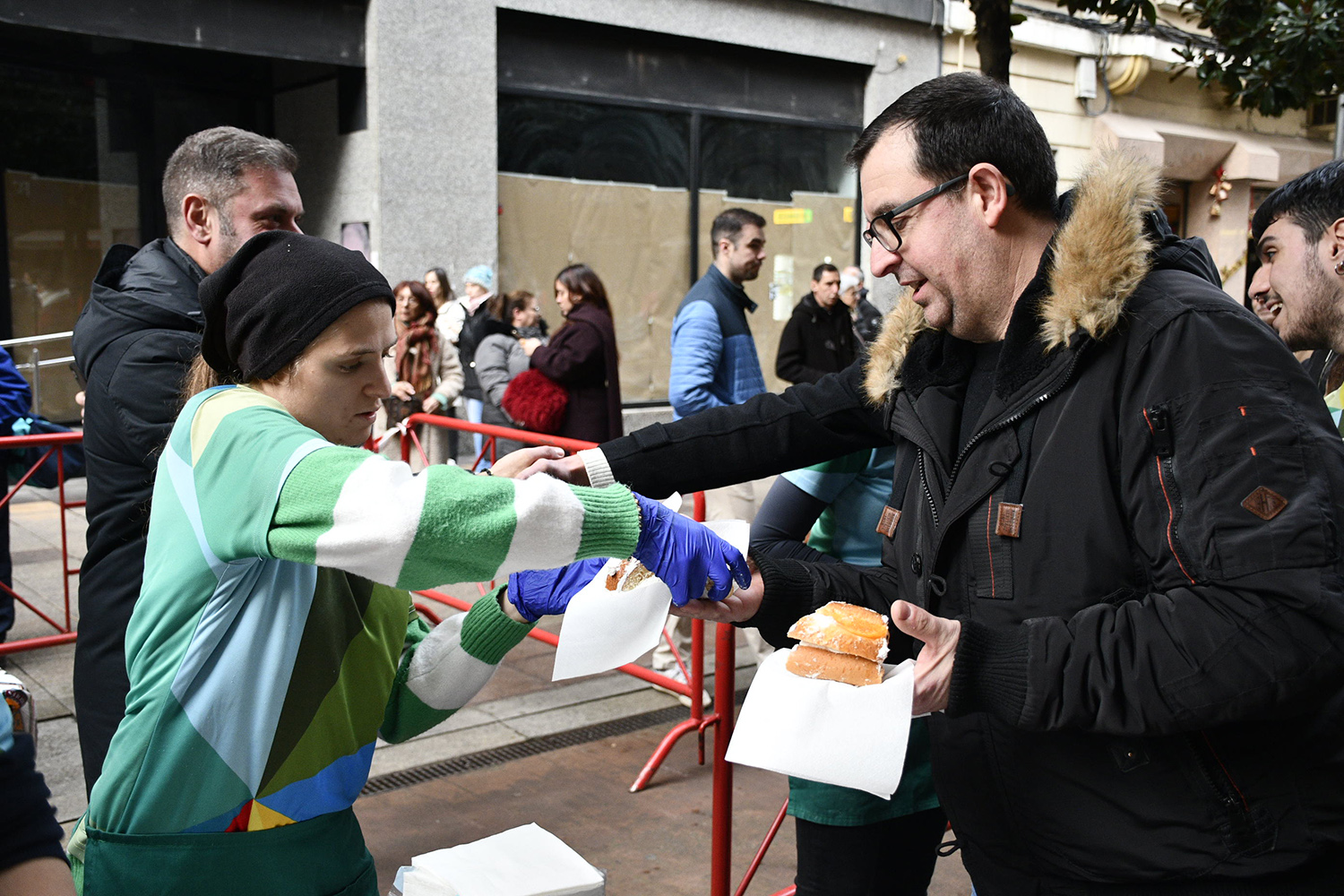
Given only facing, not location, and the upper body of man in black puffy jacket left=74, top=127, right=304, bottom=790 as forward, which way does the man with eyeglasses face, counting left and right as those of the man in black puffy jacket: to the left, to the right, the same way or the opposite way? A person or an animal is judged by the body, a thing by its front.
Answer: the opposite way

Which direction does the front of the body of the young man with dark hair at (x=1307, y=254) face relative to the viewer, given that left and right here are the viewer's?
facing to the left of the viewer

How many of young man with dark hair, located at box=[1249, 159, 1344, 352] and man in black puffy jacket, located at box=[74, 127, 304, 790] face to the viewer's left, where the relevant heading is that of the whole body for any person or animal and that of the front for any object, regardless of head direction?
1

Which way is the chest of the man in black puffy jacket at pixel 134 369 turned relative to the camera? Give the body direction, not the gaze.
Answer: to the viewer's right

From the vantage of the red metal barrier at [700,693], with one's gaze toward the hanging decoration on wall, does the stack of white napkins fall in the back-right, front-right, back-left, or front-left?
back-right

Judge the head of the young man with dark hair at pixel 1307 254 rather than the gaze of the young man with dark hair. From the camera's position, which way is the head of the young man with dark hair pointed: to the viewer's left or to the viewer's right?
to the viewer's left

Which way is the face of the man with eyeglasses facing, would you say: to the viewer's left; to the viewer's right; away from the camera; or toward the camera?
to the viewer's left

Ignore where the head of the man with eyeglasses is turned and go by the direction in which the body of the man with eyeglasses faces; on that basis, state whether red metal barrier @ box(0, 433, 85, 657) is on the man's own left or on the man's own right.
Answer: on the man's own right

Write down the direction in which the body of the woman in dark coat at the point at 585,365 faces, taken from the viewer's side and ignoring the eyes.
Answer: to the viewer's left
